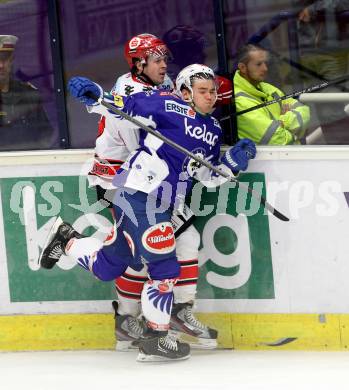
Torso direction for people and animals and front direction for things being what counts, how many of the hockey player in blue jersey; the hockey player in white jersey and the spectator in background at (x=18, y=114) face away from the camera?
0

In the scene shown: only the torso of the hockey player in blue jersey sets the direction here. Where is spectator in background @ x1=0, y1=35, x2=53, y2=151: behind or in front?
behind

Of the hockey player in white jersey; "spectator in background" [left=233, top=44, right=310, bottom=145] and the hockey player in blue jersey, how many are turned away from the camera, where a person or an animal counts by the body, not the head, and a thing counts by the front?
0

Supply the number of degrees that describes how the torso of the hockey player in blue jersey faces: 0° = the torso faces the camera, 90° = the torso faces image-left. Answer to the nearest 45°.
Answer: approximately 315°

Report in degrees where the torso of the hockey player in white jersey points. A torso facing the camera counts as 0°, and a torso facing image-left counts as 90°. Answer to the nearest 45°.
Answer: approximately 315°

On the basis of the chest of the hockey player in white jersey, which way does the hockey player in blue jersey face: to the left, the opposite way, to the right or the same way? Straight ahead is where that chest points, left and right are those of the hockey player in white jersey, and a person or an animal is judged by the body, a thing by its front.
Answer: the same way

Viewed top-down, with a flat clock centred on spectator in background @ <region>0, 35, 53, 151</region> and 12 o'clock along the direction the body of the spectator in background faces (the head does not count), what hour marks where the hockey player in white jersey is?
The hockey player in white jersey is roughly at 10 o'clock from the spectator in background.

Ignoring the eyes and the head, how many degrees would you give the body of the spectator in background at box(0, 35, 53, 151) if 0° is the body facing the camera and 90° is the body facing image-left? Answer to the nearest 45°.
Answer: approximately 0°
